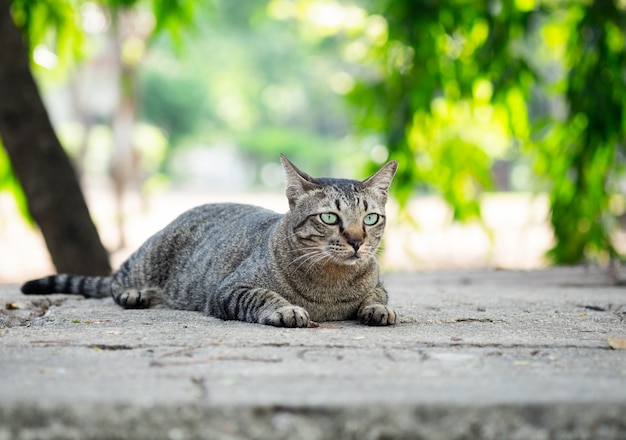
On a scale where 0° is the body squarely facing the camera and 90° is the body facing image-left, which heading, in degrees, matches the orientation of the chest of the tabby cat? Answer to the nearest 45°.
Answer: approximately 315°
